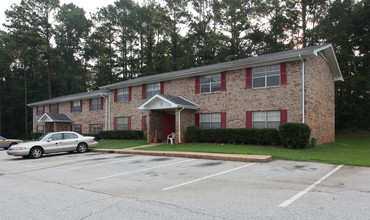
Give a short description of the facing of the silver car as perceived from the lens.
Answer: facing the viewer and to the left of the viewer

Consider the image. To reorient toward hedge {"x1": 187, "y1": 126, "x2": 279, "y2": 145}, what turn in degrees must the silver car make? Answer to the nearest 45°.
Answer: approximately 135° to its left

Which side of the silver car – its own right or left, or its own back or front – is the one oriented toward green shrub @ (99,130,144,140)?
back
